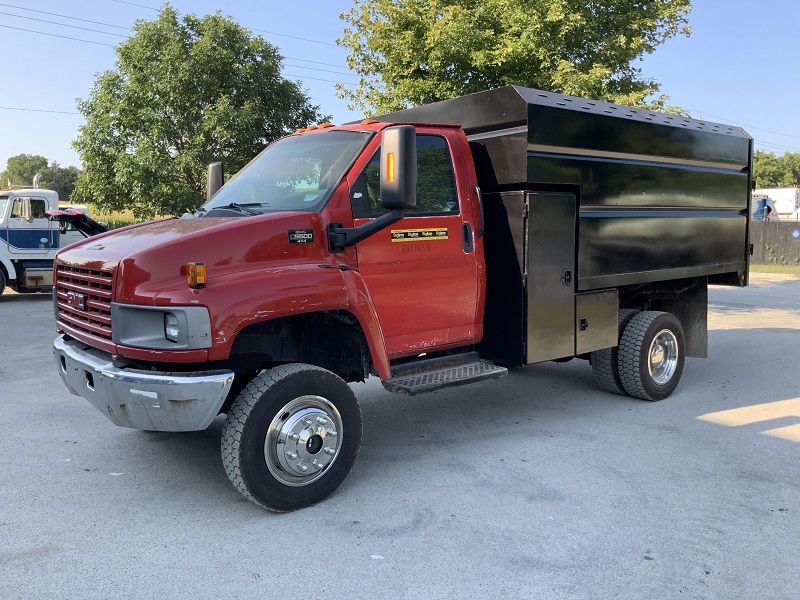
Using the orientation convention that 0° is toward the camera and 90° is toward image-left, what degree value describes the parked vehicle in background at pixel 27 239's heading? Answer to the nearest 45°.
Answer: approximately 90°

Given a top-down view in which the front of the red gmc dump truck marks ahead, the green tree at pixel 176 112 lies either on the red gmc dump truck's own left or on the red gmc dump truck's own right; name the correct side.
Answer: on the red gmc dump truck's own right

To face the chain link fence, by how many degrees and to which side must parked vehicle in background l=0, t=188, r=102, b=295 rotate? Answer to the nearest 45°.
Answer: approximately 180°

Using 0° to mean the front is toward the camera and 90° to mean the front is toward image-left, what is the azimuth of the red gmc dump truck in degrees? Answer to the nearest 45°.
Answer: approximately 45°

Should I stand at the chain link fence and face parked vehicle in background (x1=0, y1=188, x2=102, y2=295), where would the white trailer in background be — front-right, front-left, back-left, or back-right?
back-right

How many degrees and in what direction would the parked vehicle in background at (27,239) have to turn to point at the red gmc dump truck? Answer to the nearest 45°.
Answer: approximately 90° to its left

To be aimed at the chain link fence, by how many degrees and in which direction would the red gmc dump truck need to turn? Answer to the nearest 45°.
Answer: approximately 180°

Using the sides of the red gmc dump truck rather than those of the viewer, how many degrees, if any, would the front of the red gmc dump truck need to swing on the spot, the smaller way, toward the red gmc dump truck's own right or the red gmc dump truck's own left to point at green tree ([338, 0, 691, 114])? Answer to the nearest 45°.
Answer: approximately 135° to the red gmc dump truck's own right
